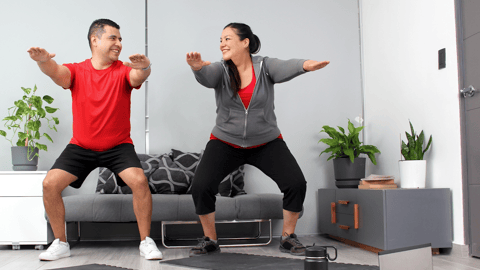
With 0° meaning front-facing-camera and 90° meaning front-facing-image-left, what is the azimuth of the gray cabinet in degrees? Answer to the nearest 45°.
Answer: approximately 45°

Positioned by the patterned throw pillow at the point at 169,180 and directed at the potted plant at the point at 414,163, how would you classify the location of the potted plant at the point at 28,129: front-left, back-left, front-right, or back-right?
back-right

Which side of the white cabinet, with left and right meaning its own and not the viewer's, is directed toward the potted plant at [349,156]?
left

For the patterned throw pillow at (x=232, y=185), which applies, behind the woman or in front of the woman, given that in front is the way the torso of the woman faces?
behind

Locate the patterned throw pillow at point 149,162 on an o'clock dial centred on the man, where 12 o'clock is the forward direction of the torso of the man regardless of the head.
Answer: The patterned throw pillow is roughly at 7 o'clock from the man.
